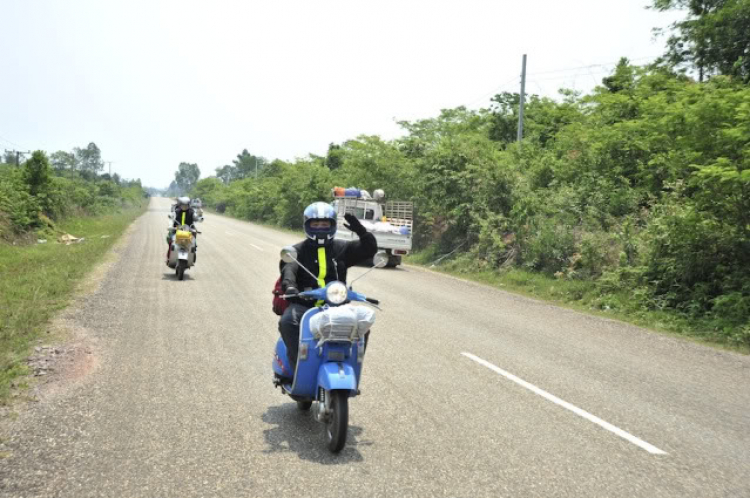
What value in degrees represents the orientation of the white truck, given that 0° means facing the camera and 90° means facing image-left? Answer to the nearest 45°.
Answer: approximately 135°

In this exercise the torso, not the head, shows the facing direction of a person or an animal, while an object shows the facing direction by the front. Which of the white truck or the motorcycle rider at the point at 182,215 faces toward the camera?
the motorcycle rider

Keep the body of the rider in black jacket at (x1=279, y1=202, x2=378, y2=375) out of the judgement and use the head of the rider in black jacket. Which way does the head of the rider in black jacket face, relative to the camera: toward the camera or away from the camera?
toward the camera

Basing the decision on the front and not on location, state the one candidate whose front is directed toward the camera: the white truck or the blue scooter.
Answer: the blue scooter

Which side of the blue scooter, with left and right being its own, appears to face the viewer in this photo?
front

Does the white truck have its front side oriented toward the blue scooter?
no

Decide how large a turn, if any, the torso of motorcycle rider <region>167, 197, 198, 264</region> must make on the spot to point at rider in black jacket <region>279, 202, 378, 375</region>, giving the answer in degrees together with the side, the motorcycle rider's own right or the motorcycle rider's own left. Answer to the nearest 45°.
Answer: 0° — they already face them

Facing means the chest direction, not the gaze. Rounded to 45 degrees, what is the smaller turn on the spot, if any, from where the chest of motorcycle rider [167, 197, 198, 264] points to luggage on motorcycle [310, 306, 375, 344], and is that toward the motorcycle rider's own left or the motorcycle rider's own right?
0° — they already face it

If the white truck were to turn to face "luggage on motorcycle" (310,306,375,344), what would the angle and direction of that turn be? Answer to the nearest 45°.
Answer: approximately 135° to its left

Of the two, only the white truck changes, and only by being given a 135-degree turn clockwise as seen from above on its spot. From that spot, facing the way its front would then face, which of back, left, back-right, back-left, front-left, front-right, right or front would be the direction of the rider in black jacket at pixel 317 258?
right

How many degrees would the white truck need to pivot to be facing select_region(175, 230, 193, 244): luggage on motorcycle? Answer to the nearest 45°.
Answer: approximately 90° to its left

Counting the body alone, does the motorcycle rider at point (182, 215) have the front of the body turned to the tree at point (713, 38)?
no

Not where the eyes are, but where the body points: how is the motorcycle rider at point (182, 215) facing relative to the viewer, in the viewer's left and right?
facing the viewer

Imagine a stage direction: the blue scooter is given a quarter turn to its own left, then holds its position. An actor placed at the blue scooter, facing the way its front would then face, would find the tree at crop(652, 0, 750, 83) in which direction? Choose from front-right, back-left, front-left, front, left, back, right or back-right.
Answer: front-left

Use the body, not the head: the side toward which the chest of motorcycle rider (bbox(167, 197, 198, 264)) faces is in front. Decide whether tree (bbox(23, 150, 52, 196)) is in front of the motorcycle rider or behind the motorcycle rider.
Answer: behind

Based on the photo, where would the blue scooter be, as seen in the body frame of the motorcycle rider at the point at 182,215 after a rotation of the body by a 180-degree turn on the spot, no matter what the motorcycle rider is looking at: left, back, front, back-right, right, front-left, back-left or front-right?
back

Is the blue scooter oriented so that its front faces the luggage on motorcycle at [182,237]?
no
